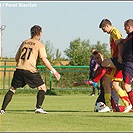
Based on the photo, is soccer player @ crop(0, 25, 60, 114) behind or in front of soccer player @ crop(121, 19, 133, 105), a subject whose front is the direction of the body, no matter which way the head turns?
in front

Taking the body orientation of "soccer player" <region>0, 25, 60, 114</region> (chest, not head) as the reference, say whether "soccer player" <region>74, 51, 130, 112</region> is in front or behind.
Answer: in front

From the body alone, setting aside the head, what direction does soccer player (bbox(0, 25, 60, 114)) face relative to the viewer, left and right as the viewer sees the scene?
facing away from the viewer and to the right of the viewer

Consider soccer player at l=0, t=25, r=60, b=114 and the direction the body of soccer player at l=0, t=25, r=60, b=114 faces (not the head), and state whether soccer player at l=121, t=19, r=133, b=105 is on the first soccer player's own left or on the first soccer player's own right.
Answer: on the first soccer player's own right

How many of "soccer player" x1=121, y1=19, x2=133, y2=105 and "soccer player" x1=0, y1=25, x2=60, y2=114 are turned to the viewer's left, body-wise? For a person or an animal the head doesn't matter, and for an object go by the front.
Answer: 1

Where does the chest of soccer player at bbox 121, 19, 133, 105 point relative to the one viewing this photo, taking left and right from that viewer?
facing to the left of the viewer

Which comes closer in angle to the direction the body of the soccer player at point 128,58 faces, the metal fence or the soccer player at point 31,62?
the soccer player

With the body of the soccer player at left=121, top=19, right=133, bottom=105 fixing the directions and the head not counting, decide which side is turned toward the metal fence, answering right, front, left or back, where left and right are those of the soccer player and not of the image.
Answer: right
